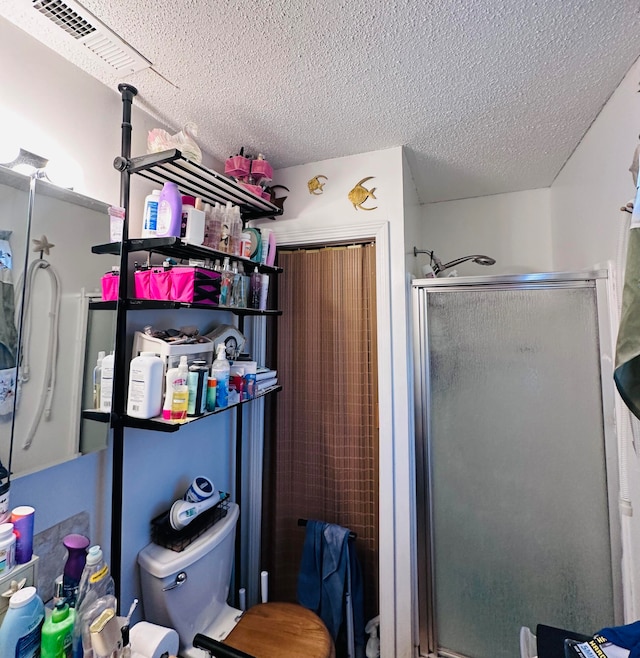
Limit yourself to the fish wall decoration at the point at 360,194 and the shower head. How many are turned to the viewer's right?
1

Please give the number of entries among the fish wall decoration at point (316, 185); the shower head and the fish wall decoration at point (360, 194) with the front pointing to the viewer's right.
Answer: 1

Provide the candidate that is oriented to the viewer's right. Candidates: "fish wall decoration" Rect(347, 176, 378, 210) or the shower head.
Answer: the shower head

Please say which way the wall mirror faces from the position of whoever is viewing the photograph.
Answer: facing the viewer and to the right of the viewer

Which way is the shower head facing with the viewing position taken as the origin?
facing to the right of the viewer

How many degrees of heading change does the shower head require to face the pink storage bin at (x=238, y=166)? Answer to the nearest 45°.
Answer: approximately 135° to its right
